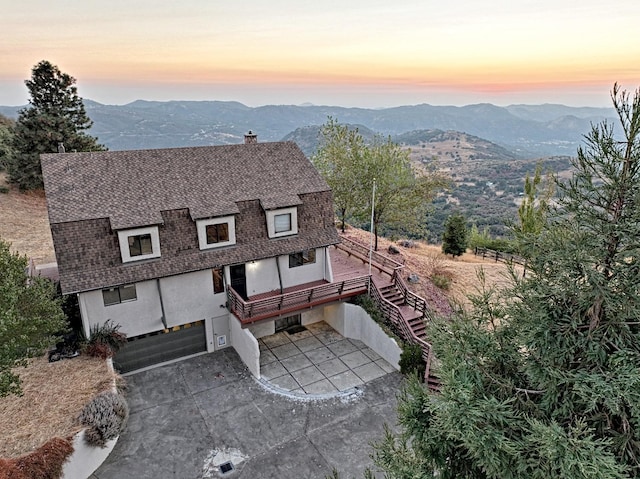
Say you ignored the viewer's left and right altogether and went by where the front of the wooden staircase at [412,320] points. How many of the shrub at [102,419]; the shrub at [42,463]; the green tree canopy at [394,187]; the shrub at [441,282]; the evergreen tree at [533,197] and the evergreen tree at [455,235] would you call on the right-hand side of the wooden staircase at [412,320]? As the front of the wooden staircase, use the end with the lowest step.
2

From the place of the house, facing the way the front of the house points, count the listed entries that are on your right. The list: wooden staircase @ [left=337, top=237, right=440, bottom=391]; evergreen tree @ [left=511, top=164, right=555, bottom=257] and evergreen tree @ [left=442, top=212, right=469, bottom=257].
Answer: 0

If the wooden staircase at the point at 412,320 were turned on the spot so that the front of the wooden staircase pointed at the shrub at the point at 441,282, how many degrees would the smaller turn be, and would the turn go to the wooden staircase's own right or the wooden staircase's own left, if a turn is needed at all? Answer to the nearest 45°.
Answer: approximately 135° to the wooden staircase's own left

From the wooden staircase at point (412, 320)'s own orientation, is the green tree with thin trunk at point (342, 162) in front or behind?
behind

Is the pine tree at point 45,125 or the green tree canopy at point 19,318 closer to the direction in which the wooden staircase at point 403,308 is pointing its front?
the green tree canopy

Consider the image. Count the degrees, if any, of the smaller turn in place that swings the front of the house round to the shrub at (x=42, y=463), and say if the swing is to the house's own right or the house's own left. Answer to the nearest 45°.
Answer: approximately 45° to the house's own right

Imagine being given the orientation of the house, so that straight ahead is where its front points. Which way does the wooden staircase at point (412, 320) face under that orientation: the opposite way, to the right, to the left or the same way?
the same way

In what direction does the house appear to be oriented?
toward the camera

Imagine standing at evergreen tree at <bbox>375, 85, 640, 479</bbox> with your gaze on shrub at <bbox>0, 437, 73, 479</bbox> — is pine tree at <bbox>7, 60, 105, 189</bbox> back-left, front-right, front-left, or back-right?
front-right

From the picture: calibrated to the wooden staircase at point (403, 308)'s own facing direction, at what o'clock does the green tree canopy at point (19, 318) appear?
The green tree canopy is roughly at 3 o'clock from the wooden staircase.

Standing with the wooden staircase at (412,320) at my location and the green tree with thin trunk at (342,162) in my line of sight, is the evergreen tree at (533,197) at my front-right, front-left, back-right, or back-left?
front-right

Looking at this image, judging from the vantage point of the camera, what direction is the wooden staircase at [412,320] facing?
facing the viewer and to the right of the viewer

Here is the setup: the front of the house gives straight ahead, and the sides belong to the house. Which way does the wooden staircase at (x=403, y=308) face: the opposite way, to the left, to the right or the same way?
the same way

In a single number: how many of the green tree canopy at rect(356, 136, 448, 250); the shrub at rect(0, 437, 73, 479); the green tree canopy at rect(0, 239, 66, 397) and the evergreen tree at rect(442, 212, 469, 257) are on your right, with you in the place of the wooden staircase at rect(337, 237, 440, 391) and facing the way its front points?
2

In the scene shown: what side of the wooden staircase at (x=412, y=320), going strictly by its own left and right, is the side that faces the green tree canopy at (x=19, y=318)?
right

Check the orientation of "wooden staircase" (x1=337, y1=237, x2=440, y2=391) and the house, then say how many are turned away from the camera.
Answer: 0
